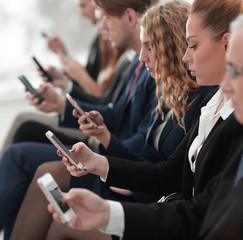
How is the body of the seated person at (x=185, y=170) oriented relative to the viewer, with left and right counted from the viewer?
facing to the left of the viewer

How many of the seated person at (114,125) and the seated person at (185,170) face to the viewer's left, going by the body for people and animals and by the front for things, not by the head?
2

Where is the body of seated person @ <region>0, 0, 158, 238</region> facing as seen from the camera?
to the viewer's left

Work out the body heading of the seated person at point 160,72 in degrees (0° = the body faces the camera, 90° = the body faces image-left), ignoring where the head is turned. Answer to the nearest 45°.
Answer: approximately 90°

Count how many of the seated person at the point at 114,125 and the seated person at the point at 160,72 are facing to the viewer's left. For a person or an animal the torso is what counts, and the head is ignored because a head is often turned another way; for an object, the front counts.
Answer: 2
